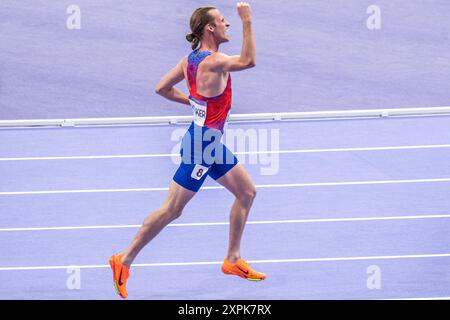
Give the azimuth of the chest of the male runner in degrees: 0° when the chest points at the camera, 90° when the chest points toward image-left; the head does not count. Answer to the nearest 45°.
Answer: approximately 270°

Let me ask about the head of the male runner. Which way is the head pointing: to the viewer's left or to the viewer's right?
to the viewer's right
